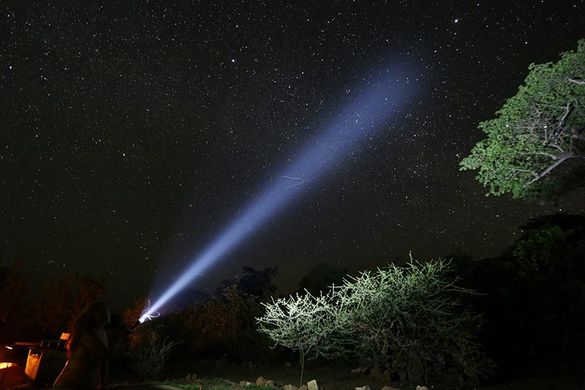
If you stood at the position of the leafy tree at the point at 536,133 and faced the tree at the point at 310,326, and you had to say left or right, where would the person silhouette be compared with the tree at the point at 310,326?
left

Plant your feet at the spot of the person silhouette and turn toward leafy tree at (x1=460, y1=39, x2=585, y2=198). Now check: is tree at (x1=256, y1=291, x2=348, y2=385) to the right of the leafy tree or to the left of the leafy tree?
left
